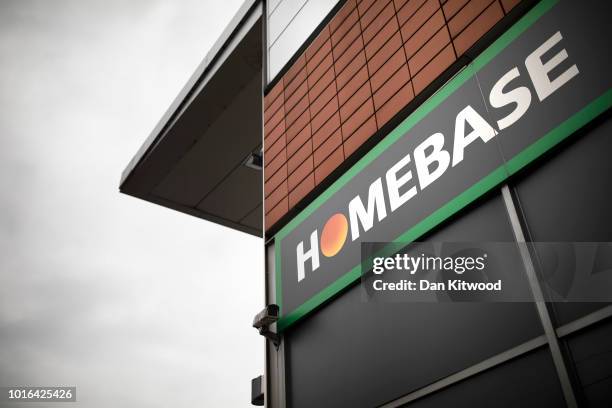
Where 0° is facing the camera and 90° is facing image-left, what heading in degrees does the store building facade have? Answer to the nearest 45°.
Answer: approximately 45°
